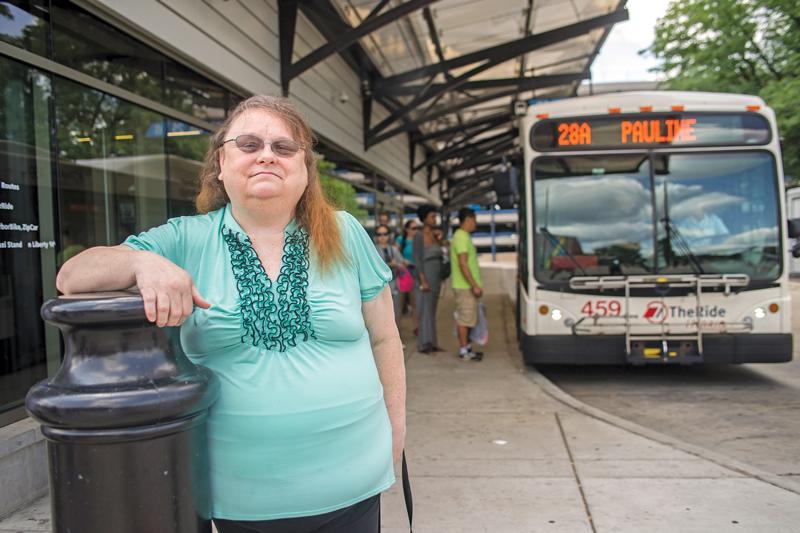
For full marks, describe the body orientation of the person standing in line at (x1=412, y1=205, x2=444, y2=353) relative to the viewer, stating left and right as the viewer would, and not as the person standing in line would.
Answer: facing to the right of the viewer

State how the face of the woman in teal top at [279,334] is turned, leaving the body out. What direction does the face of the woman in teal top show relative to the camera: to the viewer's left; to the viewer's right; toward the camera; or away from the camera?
toward the camera

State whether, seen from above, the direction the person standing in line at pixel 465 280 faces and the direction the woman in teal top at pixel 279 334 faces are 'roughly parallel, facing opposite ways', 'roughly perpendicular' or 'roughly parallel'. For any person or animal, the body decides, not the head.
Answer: roughly perpendicular

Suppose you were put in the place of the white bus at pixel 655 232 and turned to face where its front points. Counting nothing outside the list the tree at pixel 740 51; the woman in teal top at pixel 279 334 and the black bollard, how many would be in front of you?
2

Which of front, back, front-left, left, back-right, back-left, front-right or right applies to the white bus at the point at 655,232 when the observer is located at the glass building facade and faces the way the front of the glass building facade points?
front-left

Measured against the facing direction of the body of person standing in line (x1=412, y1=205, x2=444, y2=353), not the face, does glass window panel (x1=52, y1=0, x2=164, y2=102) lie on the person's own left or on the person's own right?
on the person's own right

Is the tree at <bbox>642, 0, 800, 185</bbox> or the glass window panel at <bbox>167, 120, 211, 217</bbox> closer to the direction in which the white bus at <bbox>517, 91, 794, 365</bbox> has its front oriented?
the glass window panel

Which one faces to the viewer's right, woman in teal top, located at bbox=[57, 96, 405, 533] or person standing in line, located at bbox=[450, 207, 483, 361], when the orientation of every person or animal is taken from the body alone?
the person standing in line

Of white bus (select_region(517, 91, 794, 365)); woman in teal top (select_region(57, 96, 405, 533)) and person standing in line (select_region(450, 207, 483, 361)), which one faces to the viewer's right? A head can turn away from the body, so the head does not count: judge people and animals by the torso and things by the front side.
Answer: the person standing in line

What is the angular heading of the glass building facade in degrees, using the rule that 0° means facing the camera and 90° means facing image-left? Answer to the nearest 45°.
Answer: approximately 315°

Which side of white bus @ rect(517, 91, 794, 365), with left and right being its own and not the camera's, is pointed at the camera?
front

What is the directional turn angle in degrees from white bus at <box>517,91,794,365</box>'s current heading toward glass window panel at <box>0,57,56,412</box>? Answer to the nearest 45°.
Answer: approximately 45° to its right

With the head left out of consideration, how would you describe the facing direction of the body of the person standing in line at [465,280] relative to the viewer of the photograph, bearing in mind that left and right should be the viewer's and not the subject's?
facing to the right of the viewer

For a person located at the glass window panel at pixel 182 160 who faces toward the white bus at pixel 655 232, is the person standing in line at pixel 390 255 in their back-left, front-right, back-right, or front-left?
front-left

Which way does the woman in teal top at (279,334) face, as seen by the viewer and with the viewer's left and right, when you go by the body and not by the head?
facing the viewer

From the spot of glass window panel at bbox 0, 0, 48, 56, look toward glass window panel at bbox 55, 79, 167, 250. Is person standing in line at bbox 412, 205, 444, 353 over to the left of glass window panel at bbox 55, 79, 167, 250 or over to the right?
right
